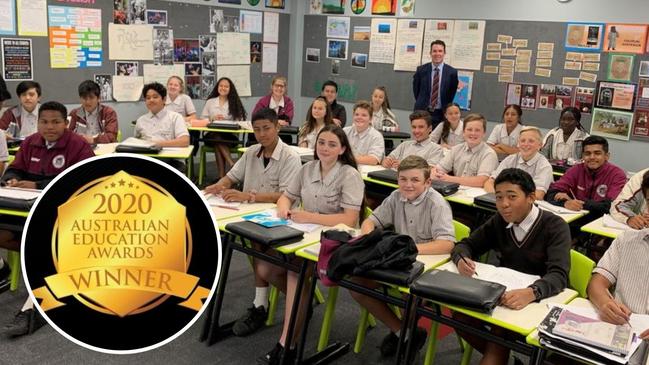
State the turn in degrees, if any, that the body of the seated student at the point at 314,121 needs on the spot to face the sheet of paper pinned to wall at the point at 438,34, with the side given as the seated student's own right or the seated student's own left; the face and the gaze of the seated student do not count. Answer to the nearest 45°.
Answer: approximately 180°

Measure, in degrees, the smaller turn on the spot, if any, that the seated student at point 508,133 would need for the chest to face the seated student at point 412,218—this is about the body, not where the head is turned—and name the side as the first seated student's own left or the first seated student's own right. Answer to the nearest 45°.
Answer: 0° — they already face them

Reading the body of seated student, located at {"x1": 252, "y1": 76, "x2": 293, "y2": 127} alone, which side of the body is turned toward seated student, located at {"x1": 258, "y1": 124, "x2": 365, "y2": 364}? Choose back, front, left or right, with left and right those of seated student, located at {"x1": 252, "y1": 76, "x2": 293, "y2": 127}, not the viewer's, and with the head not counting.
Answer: front

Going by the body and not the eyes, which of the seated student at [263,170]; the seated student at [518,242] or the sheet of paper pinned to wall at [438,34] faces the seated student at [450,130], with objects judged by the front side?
the sheet of paper pinned to wall

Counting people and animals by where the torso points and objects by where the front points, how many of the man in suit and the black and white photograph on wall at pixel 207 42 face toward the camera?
2

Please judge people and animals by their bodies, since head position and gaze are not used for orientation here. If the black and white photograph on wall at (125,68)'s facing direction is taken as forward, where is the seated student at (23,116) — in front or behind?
in front

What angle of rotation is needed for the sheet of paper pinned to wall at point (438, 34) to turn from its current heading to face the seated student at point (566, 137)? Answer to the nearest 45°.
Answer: approximately 45° to its left

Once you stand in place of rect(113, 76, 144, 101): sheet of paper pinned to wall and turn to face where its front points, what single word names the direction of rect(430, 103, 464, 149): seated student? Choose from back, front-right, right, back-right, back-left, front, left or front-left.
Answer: front-left

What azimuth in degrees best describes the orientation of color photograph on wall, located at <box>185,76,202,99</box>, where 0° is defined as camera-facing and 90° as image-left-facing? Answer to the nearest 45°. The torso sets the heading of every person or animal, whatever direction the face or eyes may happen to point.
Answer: approximately 0°

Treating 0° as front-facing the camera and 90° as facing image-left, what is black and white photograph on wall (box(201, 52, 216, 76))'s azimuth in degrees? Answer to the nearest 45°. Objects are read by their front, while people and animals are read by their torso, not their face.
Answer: approximately 0°

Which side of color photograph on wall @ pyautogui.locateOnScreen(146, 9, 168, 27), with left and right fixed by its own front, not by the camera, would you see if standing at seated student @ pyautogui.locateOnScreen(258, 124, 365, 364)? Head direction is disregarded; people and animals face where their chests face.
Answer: front
